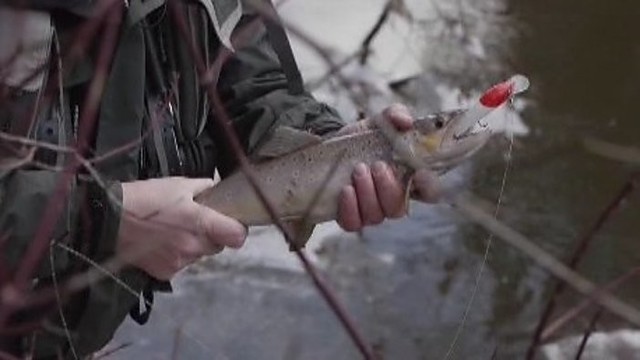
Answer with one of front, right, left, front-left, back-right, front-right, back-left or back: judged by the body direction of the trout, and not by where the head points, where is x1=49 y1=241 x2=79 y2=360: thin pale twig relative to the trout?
back-right

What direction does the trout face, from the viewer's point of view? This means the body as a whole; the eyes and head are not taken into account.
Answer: to the viewer's right

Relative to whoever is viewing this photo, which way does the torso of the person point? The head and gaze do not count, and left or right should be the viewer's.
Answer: facing the viewer and to the right of the viewer

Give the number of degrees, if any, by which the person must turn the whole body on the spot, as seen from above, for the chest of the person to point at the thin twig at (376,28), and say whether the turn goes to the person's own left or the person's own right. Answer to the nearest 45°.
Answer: approximately 45° to the person's own left
